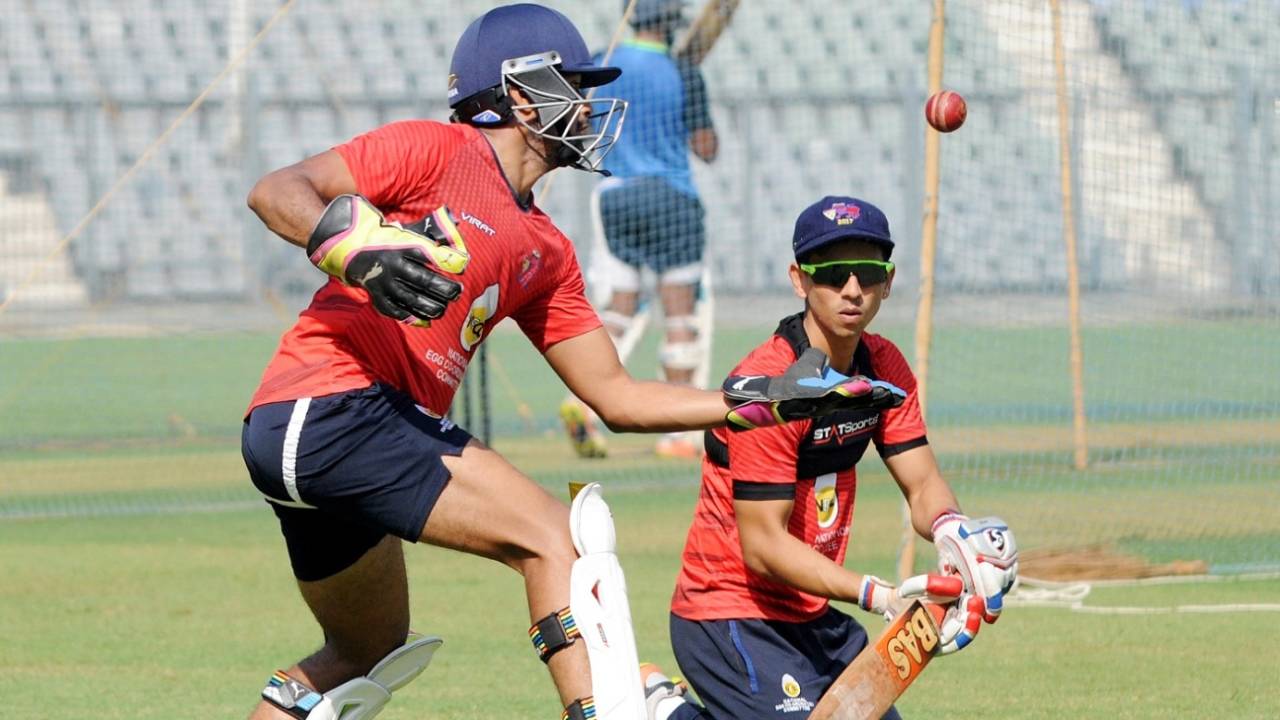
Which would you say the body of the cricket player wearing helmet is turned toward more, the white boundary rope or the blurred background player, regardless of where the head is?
the white boundary rope

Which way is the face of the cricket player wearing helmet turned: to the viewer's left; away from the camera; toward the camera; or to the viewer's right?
to the viewer's right

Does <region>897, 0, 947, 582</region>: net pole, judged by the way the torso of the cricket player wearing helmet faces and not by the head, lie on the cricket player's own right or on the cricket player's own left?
on the cricket player's own left

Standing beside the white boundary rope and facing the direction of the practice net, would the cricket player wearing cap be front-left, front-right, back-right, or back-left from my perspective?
back-left

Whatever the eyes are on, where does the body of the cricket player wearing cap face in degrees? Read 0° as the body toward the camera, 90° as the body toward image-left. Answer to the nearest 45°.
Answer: approximately 315°

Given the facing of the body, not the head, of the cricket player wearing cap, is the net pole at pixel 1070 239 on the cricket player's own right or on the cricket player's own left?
on the cricket player's own left

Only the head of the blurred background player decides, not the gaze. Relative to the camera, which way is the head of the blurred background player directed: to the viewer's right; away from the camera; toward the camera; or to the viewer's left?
away from the camera

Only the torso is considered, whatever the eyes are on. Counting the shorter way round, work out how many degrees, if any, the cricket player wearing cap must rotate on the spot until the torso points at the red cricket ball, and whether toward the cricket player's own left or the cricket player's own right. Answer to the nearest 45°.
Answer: approximately 135° to the cricket player's own left

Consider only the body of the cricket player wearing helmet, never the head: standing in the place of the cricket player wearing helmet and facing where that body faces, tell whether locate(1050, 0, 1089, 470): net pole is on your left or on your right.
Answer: on your left

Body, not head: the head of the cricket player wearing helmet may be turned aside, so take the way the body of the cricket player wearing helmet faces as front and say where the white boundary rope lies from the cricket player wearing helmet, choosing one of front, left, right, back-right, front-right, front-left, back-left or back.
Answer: front-left

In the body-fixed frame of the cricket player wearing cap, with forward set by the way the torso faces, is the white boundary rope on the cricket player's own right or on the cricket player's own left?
on the cricket player's own left

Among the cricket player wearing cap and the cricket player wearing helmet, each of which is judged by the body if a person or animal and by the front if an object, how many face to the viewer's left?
0

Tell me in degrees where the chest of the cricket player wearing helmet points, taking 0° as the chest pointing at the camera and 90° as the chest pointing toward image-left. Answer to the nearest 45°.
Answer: approximately 270°
